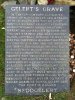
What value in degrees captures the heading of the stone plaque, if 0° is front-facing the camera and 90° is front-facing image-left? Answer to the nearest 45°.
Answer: approximately 0°
